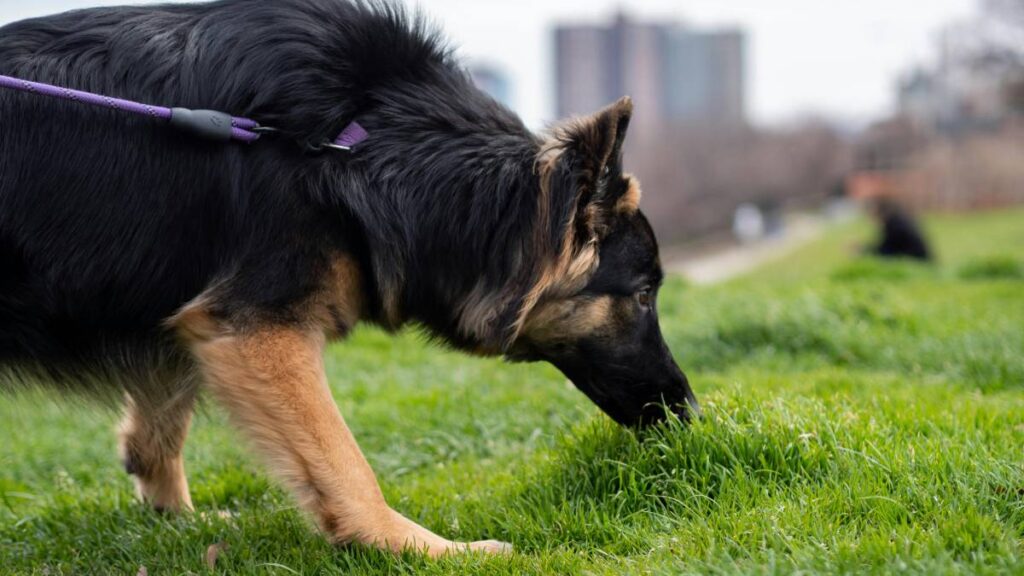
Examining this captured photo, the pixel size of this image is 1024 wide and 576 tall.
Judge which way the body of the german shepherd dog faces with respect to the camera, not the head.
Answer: to the viewer's right

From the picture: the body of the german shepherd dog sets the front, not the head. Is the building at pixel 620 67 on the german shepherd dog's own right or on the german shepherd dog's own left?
on the german shepherd dog's own left
